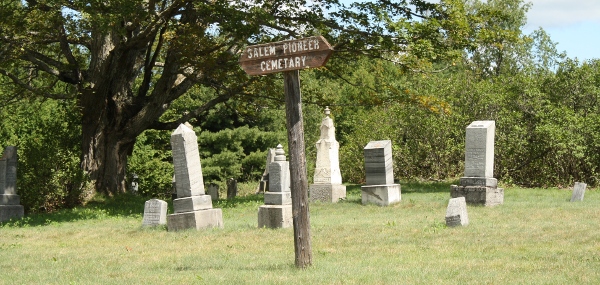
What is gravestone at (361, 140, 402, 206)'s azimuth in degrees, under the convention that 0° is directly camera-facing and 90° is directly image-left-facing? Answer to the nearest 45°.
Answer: approximately 45°

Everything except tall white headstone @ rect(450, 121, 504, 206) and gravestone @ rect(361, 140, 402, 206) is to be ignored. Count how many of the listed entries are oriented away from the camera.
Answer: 0

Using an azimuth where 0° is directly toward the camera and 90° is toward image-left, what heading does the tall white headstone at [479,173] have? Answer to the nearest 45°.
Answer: approximately 45°

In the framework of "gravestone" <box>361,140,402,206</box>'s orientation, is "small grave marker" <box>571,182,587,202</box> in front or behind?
behind

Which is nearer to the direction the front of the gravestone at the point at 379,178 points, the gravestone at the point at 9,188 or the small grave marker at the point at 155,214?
the small grave marker

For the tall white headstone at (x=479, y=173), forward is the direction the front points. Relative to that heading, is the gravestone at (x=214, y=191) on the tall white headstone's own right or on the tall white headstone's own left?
on the tall white headstone's own right

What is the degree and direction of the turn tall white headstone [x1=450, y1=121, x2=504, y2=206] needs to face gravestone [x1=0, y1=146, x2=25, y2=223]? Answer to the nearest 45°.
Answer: approximately 45° to its right

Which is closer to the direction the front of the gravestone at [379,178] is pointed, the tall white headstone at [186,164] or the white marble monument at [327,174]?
the tall white headstone
